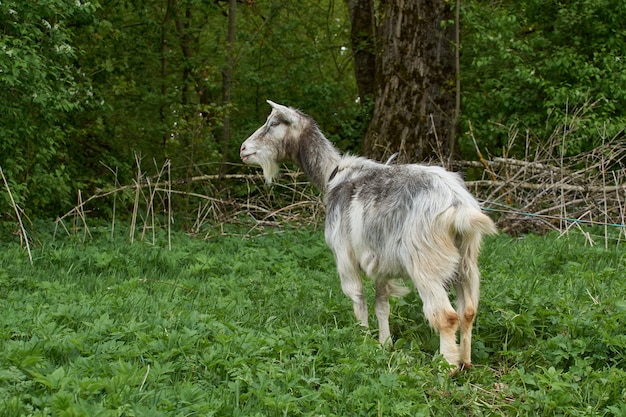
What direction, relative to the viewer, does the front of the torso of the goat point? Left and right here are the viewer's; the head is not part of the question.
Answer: facing away from the viewer and to the left of the viewer

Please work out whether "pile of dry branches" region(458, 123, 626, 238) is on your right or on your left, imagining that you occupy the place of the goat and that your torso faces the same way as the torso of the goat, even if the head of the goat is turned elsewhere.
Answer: on your right

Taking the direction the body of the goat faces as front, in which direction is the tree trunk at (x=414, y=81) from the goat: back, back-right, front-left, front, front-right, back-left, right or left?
front-right
